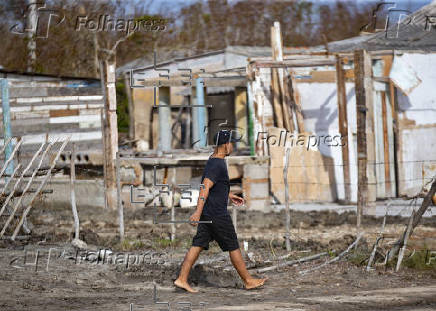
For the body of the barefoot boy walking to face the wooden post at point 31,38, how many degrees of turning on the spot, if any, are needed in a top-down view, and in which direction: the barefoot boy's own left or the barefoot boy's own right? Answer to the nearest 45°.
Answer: approximately 90° to the barefoot boy's own left

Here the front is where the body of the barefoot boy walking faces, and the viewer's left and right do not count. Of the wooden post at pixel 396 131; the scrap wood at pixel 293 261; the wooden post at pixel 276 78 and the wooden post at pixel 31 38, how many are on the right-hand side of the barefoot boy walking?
0

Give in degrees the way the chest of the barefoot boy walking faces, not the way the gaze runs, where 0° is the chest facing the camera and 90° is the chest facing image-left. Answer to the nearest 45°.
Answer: approximately 270°

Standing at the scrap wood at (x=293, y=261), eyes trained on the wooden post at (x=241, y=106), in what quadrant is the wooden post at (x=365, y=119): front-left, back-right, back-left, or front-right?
front-right

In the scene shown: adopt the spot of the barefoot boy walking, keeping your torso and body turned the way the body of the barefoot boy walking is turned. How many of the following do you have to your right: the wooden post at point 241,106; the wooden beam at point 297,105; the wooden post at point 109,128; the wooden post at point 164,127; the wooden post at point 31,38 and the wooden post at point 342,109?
0

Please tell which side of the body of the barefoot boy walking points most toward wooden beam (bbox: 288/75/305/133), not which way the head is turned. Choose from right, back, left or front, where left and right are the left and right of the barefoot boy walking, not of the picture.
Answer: left

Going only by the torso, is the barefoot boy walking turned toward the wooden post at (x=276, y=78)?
no

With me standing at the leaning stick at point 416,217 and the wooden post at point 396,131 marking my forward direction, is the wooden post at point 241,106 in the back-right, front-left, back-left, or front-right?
front-left

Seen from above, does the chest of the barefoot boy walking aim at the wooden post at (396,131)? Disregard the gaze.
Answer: no

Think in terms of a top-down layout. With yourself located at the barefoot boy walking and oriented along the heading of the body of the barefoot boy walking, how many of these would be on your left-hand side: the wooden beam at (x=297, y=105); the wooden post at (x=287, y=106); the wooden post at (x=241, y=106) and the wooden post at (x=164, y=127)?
4

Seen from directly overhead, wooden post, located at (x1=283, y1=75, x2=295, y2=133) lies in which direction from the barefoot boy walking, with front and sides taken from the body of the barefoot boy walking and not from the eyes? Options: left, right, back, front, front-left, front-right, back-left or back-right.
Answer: left

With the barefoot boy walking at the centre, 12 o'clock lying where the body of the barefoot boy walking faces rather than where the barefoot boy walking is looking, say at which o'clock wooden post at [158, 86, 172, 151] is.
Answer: The wooden post is roughly at 9 o'clock from the barefoot boy walking.

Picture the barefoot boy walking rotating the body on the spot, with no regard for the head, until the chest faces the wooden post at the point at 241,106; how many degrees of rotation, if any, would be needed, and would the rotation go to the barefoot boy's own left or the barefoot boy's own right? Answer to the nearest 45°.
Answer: approximately 90° to the barefoot boy's own left

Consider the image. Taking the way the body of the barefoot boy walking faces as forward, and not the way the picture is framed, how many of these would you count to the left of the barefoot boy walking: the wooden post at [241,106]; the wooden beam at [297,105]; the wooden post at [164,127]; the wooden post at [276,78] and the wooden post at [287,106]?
5

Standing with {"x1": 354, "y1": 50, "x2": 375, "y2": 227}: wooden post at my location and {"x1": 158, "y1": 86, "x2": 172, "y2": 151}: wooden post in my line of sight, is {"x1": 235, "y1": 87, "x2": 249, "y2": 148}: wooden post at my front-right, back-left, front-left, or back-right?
front-right

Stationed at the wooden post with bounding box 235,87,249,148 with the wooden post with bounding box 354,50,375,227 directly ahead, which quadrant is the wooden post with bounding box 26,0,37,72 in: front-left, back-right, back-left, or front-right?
back-right

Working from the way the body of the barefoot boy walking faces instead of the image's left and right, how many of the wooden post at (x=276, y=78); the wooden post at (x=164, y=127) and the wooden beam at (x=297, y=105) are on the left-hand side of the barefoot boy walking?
3

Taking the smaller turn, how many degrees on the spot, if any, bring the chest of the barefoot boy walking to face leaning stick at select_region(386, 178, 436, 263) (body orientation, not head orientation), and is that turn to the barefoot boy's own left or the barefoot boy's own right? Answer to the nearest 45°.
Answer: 0° — they already face it

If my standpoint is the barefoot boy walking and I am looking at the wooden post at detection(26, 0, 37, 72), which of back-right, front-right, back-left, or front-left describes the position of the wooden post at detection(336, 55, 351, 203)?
front-right

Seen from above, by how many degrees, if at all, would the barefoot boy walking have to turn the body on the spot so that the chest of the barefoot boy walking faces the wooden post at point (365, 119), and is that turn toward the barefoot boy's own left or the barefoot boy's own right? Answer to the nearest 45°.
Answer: approximately 45° to the barefoot boy's own left

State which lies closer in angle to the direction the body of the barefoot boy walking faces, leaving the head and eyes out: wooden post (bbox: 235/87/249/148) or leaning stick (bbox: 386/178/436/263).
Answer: the leaning stick
